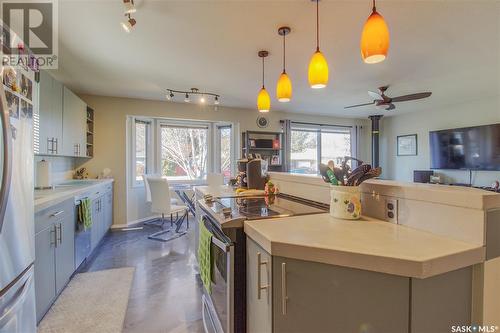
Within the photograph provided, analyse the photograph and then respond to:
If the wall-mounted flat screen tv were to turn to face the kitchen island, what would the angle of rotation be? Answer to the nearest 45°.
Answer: approximately 45° to its left

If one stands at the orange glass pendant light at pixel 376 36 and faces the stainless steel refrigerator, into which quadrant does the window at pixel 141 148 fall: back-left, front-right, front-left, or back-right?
front-right

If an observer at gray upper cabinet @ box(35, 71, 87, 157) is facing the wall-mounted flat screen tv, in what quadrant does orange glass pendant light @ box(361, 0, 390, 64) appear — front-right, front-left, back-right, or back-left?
front-right

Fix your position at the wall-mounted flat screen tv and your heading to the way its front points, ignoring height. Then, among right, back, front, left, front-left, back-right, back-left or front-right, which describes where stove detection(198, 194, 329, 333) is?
front-left

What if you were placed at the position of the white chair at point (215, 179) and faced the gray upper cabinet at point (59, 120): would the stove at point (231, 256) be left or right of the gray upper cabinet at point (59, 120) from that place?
left

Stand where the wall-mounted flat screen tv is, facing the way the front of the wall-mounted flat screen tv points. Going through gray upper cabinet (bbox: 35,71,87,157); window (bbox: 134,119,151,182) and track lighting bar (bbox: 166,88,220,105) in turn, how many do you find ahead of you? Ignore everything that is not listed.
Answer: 3

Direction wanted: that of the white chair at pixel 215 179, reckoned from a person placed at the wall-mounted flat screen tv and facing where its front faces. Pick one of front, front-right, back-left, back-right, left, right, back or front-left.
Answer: front

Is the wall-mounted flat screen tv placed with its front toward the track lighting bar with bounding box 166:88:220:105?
yes

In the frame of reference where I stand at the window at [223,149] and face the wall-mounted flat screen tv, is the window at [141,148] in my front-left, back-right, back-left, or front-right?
back-right

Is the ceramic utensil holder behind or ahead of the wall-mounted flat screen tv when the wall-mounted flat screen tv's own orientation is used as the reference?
ahead

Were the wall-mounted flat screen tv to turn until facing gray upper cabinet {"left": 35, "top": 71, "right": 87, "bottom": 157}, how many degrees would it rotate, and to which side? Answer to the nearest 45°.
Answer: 0° — it already faces it

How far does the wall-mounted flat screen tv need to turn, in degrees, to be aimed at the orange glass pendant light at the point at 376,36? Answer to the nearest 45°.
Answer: approximately 45° to its left

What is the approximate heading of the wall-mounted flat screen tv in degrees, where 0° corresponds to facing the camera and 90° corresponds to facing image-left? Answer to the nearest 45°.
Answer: approximately 45°

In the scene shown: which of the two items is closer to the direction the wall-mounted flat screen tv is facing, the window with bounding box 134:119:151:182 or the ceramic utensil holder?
the window

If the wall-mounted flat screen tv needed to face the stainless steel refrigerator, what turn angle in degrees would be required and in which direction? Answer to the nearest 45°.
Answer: approximately 45° to its left
